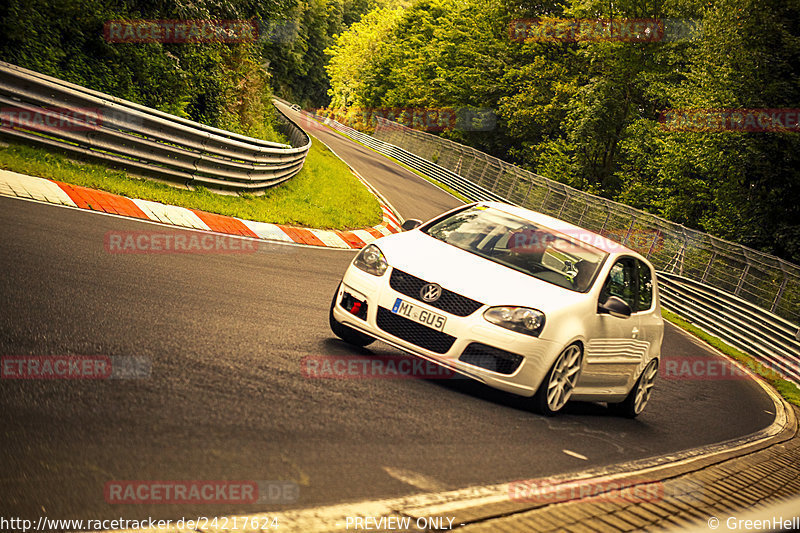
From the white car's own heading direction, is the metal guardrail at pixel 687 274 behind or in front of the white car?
behind

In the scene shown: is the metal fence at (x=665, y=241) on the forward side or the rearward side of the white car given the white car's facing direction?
on the rearward side

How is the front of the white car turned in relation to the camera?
facing the viewer and to the left of the viewer

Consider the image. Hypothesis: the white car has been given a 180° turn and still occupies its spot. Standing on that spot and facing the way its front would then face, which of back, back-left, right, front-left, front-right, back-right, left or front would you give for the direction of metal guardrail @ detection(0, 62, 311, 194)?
left
